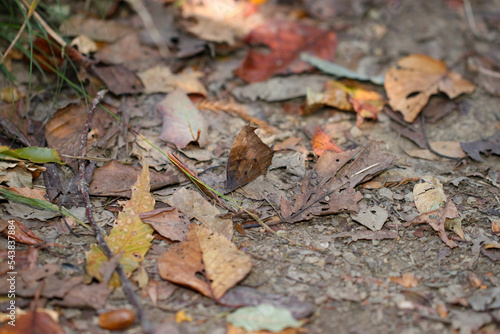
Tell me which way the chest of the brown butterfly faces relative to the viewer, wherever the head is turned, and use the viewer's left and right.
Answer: facing to the left of the viewer

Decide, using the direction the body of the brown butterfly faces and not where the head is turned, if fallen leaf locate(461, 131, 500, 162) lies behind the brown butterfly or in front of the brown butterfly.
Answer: behind

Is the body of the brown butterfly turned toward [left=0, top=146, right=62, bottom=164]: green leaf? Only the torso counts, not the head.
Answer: yes

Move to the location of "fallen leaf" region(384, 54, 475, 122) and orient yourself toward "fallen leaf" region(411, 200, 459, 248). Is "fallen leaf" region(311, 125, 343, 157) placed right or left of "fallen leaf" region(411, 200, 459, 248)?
right

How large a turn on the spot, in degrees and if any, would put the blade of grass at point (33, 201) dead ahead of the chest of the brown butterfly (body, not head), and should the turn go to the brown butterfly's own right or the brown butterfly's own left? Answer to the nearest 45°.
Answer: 0° — it already faces it

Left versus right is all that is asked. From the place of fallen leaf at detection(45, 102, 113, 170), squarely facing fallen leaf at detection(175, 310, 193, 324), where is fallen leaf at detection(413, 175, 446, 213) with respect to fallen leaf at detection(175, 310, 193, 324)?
left
